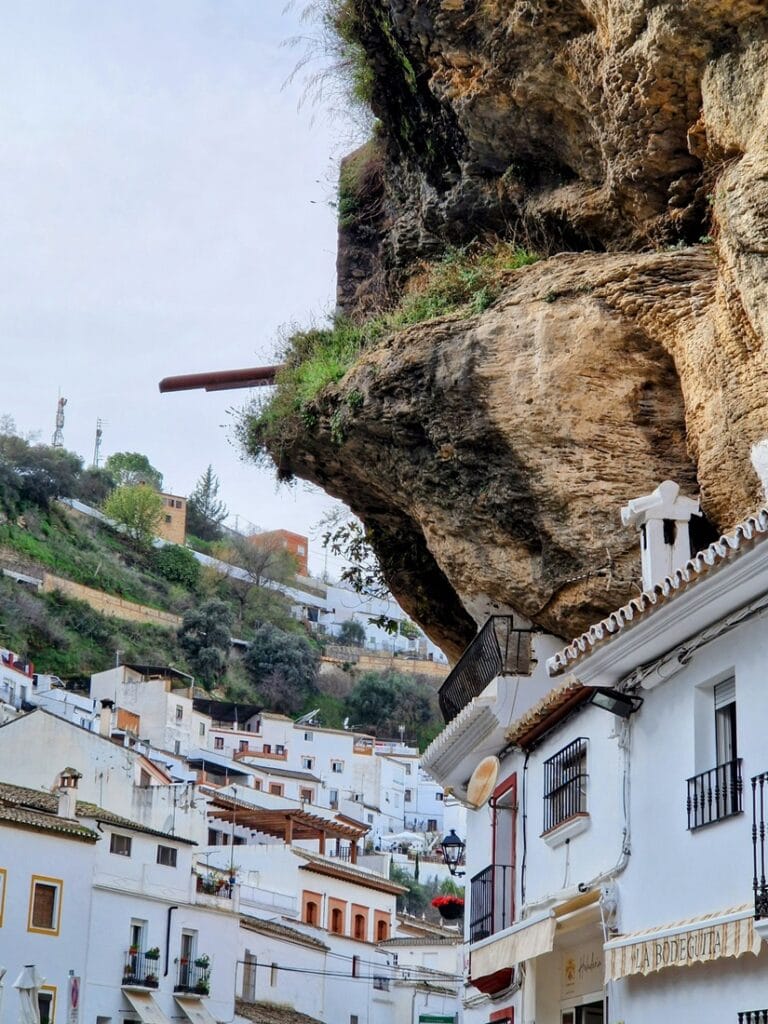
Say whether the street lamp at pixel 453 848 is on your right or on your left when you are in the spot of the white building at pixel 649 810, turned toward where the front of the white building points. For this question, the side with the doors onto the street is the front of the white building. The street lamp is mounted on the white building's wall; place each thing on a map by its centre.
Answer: on your right

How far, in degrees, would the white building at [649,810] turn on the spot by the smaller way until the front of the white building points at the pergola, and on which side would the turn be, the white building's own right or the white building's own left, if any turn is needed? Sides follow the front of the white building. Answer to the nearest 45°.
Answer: approximately 135° to the white building's own right

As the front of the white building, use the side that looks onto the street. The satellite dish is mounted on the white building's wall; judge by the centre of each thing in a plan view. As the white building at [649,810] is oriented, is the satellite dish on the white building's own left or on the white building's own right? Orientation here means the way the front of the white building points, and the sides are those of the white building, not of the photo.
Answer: on the white building's own right

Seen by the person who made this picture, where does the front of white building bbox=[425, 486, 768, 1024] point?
facing the viewer and to the left of the viewer

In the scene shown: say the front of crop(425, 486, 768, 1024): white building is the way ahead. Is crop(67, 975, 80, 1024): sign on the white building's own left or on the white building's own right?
on the white building's own right

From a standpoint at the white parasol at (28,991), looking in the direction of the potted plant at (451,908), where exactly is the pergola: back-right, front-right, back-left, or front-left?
front-left
